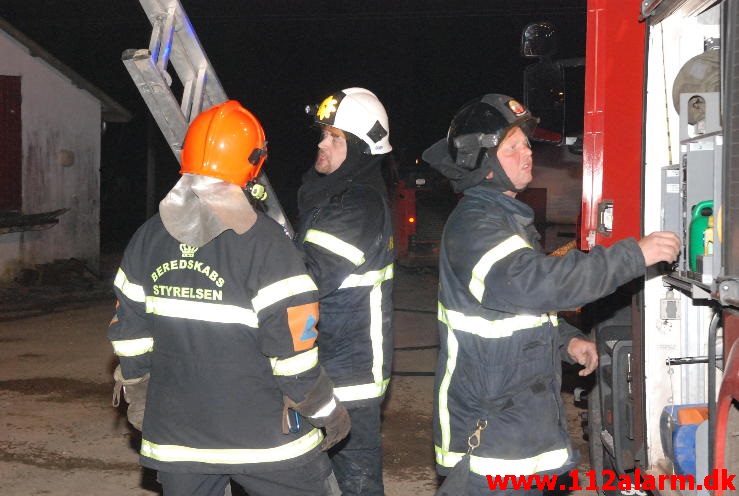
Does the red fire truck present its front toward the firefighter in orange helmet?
no

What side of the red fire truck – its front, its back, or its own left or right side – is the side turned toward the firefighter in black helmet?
left

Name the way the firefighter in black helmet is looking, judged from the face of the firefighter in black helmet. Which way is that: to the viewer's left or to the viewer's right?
to the viewer's right

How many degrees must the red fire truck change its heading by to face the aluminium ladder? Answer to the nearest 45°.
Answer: approximately 45° to its left

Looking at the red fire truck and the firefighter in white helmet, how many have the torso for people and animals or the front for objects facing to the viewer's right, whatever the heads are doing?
0

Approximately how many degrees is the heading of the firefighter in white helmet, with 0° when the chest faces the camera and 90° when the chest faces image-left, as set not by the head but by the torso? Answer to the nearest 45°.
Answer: approximately 90°
